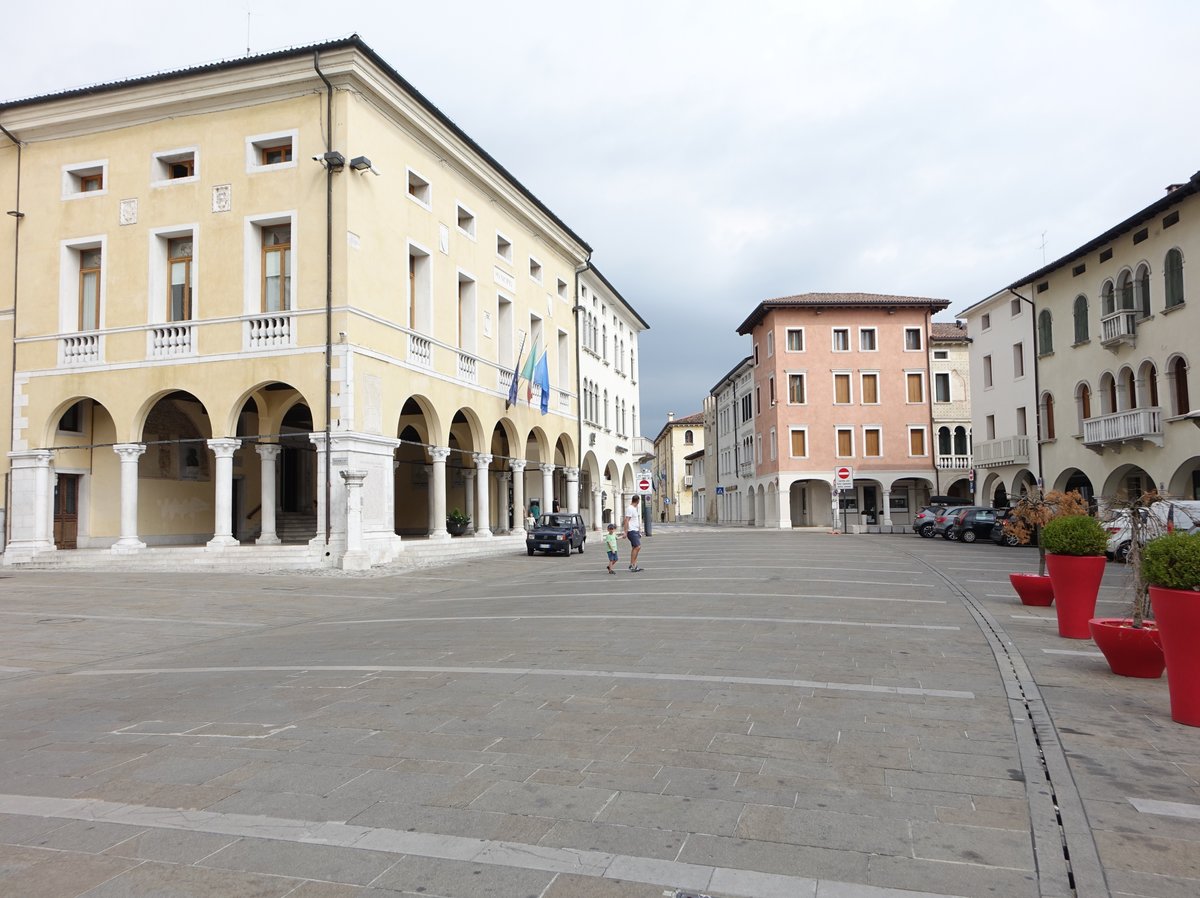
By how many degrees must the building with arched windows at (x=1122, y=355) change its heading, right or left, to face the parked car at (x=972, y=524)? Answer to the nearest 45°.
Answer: approximately 90° to its right

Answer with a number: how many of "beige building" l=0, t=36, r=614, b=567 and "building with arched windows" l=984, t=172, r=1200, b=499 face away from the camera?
0

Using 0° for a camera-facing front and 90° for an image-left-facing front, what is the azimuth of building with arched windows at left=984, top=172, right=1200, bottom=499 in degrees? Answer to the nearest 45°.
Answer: approximately 45°

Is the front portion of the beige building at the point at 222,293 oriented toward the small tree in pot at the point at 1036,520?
yes

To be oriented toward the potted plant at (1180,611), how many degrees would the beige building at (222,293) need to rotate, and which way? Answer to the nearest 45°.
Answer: approximately 45° to its right

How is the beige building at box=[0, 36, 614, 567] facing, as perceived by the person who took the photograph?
facing the viewer and to the right of the viewer

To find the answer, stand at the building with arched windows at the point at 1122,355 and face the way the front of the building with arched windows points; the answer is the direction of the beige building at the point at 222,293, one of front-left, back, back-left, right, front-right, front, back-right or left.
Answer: front

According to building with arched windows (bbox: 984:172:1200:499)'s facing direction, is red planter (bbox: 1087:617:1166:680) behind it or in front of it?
in front
